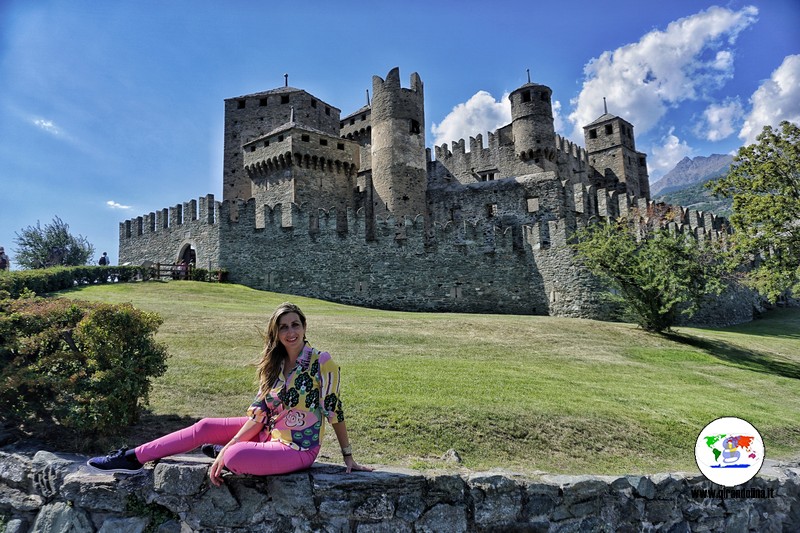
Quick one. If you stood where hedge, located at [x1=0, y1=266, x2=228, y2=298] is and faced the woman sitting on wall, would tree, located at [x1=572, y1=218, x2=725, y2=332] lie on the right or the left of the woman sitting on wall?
left

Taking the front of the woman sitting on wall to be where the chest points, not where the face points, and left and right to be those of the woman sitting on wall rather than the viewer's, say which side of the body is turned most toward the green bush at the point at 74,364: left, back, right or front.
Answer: right

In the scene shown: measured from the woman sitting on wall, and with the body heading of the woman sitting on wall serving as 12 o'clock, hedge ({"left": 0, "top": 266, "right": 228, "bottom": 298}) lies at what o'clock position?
The hedge is roughly at 4 o'clock from the woman sitting on wall.

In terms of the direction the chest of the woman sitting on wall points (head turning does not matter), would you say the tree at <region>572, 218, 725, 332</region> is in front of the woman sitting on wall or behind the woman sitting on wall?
behind

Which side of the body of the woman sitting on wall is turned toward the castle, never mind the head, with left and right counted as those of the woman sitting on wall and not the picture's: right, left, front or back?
back

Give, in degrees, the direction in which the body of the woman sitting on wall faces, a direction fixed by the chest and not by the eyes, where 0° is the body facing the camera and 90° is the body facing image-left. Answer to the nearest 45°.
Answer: approximately 45°

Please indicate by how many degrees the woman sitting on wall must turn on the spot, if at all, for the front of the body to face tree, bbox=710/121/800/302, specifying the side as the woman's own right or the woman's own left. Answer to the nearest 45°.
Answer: approximately 135° to the woman's own left
